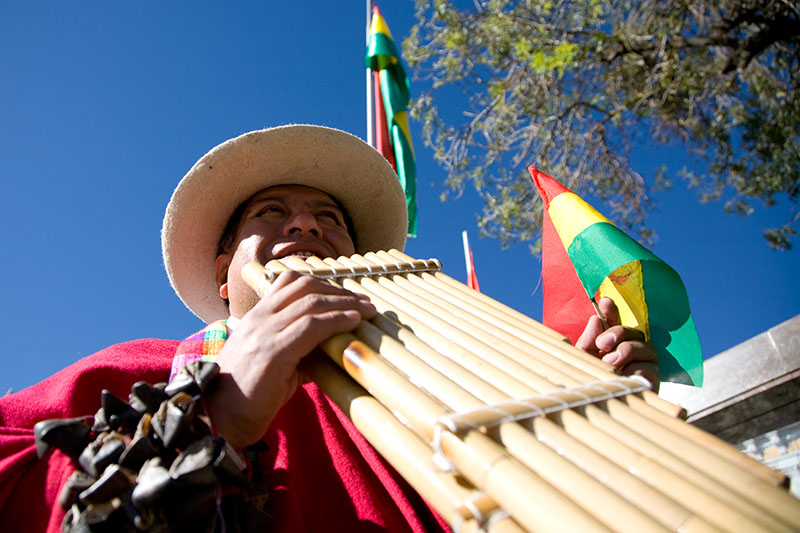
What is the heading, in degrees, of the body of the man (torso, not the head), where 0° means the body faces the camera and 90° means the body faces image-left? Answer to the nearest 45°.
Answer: approximately 315°

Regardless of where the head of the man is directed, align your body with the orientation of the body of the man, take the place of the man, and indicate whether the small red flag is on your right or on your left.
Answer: on your left

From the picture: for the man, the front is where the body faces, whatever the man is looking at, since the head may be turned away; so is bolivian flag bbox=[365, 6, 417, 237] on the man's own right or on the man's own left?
on the man's own left
